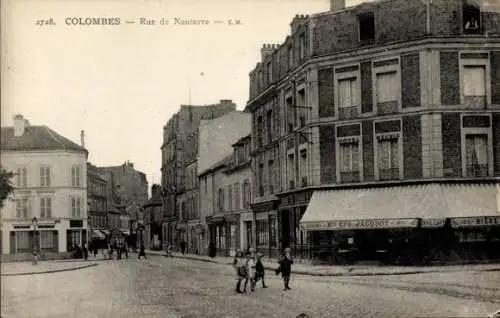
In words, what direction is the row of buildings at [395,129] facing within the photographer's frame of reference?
facing the viewer and to the left of the viewer

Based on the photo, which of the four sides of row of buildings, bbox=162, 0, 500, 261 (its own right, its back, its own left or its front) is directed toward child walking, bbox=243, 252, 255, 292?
front

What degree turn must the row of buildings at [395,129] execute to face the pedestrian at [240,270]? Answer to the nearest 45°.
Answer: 0° — it already faces them
